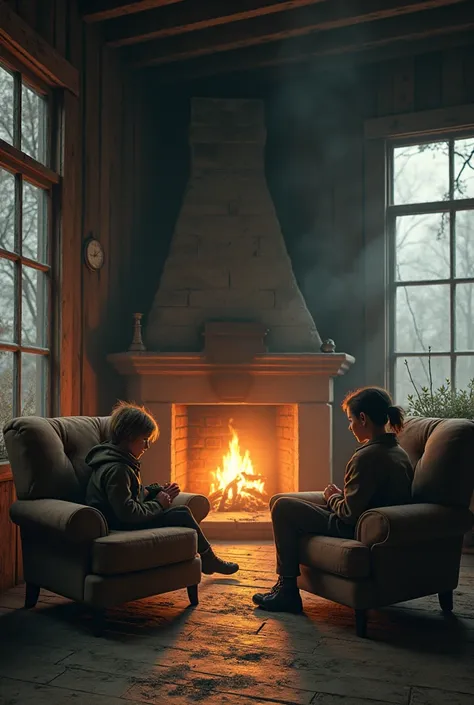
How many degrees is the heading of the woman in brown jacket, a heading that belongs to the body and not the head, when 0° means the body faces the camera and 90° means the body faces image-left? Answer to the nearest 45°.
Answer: approximately 90°

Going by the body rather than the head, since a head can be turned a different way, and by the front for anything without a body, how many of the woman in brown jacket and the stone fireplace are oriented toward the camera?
1

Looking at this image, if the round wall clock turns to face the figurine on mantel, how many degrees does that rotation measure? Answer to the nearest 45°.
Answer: approximately 45° to its left

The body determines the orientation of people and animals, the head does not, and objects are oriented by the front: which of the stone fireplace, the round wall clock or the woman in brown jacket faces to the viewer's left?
the woman in brown jacket

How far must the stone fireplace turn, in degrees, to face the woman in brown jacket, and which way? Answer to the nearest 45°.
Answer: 0° — it already faces them

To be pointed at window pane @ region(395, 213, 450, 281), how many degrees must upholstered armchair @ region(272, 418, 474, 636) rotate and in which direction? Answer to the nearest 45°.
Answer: approximately 135° to its right

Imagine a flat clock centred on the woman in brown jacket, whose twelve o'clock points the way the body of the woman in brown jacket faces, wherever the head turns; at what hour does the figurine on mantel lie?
The figurine on mantel is roughly at 3 o'clock from the woman in brown jacket.

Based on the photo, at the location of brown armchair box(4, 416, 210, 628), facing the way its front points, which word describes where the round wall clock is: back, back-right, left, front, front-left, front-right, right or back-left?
back-left

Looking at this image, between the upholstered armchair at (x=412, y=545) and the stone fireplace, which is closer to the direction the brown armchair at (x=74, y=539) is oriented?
the upholstered armchair

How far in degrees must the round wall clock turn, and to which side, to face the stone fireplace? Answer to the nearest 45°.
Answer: approximately 45° to its left

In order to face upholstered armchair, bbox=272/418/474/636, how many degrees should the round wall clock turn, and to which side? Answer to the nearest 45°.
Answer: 0° — it already faces it
